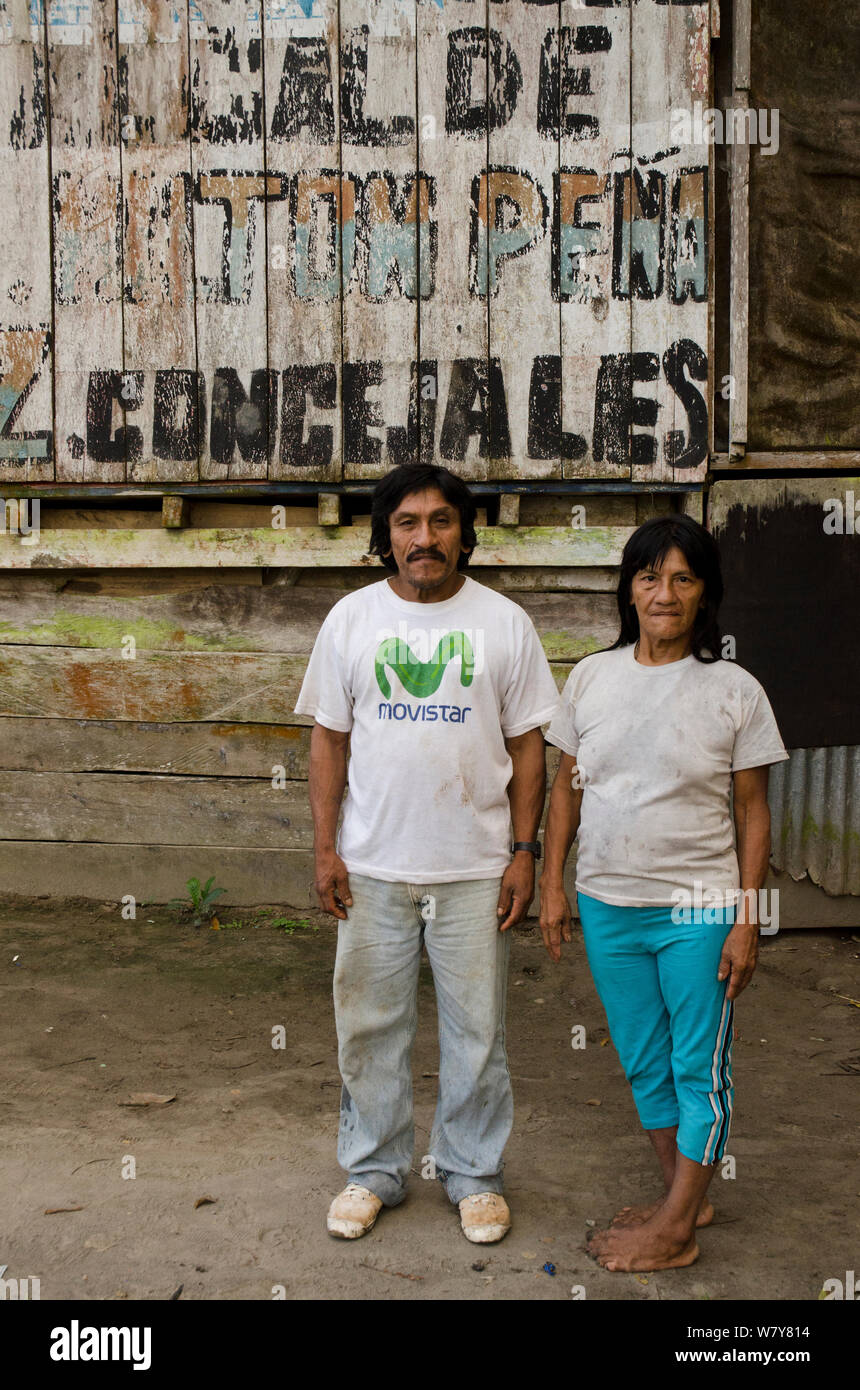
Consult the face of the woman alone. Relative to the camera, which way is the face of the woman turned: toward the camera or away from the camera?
toward the camera

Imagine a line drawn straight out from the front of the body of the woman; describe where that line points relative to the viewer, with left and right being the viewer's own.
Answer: facing the viewer and to the left of the viewer

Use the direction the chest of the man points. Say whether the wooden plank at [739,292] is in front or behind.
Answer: behind

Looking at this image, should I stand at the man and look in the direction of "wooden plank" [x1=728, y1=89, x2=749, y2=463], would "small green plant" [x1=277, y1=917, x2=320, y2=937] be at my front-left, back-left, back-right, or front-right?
front-left

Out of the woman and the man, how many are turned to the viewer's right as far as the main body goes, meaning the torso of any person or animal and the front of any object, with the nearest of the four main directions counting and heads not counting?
0

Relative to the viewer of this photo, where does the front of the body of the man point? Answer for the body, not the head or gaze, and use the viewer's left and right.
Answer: facing the viewer

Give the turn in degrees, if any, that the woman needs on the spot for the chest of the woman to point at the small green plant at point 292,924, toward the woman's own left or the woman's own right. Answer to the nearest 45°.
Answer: approximately 90° to the woman's own right
